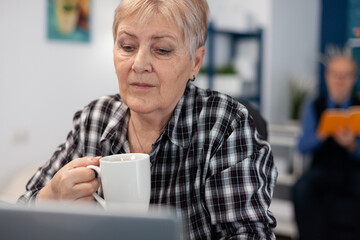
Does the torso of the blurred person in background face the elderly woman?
yes

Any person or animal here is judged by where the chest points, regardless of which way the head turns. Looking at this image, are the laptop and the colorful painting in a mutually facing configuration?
yes

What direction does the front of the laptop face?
away from the camera

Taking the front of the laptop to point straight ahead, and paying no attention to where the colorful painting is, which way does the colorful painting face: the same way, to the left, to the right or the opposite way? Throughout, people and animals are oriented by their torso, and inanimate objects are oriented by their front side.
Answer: the opposite way

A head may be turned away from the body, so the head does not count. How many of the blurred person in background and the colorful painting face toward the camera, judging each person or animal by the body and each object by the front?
2

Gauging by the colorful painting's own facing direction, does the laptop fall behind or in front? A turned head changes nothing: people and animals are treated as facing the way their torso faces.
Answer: in front

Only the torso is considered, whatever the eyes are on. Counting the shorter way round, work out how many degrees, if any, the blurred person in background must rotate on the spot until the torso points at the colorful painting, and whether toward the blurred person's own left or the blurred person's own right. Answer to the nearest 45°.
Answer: approximately 45° to the blurred person's own right

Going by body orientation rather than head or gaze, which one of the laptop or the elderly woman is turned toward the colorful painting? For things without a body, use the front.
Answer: the laptop

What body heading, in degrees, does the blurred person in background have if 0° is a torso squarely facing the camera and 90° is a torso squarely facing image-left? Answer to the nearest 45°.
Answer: approximately 0°

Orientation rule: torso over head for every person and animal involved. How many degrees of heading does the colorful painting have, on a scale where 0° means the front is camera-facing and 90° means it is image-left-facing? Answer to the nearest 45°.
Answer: approximately 0°

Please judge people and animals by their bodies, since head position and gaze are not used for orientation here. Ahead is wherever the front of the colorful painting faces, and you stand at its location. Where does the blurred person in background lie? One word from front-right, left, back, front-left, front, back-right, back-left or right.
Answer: left
